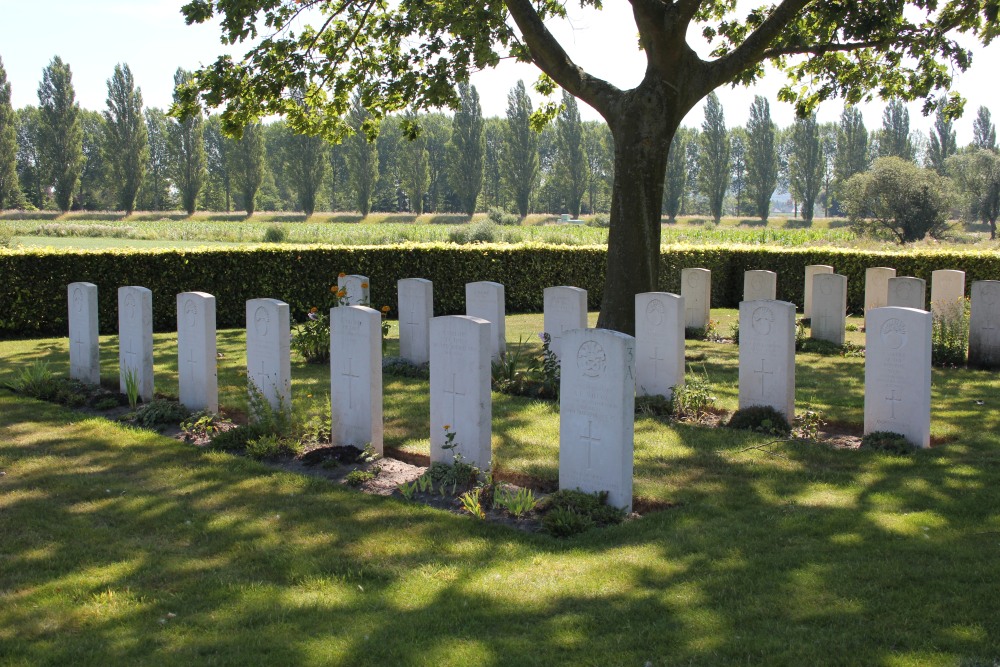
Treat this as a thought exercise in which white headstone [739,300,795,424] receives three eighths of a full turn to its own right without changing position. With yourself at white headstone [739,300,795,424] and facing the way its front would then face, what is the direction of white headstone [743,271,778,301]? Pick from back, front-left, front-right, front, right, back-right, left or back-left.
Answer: front

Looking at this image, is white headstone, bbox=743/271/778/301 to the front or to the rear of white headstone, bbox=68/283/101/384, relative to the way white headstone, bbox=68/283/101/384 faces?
to the rear

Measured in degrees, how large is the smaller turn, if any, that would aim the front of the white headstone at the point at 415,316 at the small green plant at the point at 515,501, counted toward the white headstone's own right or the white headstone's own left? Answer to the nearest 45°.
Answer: approximately 45° to the white headstone's own left

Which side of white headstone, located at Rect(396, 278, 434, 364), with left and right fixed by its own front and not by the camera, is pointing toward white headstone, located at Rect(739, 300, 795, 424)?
left

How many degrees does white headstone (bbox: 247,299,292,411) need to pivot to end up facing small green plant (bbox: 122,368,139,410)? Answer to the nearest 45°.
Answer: approximately 90° to its right

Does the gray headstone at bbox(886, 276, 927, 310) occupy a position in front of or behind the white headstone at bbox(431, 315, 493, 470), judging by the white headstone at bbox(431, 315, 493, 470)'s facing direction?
behind

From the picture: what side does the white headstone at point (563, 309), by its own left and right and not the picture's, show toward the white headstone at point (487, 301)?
right

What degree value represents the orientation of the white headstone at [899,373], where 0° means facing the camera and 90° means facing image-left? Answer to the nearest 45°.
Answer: approximately 45°

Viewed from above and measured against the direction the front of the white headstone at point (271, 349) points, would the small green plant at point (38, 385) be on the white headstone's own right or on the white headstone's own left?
on the white headstone's own right

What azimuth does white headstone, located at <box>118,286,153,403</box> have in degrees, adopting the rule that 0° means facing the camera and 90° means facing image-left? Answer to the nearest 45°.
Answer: approximately 45°

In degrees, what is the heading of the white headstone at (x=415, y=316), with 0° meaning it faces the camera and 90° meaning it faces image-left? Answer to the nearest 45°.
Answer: approximately 45°
